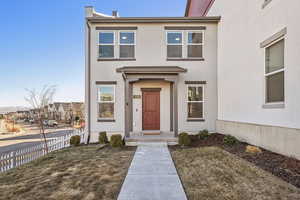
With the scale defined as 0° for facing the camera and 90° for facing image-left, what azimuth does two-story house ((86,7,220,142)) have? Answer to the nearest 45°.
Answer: approximately 0°

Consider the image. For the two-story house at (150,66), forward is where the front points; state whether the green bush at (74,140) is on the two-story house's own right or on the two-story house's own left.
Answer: on the two-story house's own right

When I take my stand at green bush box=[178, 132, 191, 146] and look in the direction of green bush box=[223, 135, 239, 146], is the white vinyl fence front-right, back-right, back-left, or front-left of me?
back-right

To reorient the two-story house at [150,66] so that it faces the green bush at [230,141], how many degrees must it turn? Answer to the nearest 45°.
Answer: approximately 45° to its left
